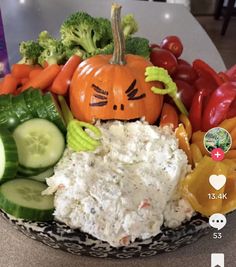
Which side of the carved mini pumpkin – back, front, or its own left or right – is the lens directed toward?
front
